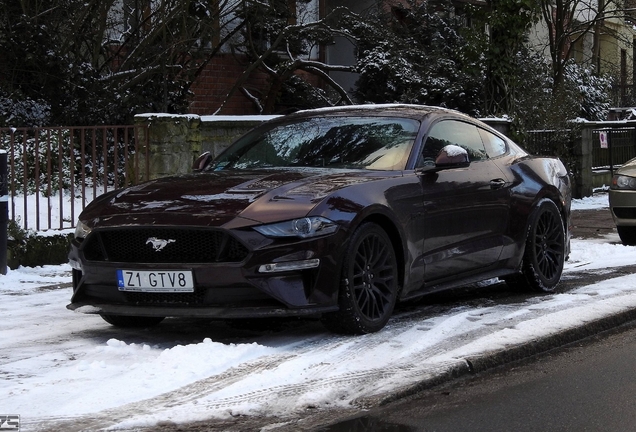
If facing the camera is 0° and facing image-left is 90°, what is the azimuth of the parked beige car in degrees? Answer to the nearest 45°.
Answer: approximately 45°

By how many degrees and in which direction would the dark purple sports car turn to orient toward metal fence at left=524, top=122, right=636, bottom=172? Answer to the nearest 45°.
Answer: approximately 135° to its right

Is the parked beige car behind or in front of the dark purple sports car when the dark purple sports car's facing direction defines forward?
behind

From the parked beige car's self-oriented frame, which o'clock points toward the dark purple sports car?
The dark purple sports car is roughly at 11 o'clock from the parked beige car.

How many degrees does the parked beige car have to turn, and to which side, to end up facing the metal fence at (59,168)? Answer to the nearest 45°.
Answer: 0° — it already faces it

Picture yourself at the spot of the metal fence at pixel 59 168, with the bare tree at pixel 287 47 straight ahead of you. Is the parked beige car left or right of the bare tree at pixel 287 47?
right

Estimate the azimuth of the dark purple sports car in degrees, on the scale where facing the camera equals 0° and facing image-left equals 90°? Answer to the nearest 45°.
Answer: approximately 45°

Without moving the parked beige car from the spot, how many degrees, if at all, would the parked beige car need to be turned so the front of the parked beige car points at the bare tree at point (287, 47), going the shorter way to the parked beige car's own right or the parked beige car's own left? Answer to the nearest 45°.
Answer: approximately 90° to the parked beige car's own right

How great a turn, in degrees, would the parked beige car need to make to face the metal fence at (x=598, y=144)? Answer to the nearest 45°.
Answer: approximately 135° to its right
